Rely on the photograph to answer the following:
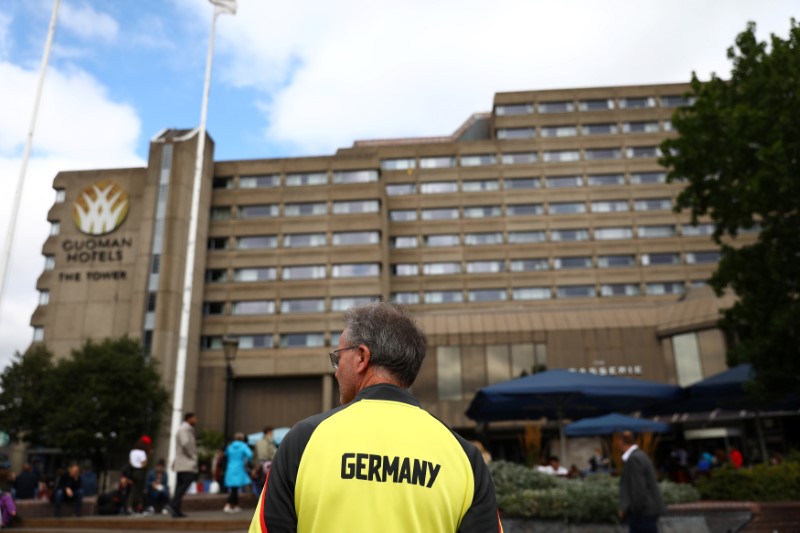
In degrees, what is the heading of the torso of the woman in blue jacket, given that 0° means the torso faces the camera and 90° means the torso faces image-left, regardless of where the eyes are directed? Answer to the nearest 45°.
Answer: approximately 180°

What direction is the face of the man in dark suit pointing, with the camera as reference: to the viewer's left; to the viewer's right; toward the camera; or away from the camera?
to the viewer's left

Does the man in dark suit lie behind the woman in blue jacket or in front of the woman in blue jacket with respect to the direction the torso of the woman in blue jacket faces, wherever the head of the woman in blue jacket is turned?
behind

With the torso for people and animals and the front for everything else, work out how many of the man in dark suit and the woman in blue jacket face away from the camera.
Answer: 1

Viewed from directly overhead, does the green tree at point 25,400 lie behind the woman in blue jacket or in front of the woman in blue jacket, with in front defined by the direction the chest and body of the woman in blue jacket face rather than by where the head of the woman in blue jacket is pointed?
in front

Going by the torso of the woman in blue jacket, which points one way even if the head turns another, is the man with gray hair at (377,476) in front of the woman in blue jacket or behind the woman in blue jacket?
behind

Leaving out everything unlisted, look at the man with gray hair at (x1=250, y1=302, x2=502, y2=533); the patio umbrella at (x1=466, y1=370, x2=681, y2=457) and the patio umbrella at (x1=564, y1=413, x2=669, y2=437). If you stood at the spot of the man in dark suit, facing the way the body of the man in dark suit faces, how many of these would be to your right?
2

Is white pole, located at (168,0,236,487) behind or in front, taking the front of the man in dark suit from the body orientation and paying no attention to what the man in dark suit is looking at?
in front

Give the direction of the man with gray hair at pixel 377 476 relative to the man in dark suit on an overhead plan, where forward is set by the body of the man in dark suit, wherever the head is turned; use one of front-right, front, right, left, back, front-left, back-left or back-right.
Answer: left

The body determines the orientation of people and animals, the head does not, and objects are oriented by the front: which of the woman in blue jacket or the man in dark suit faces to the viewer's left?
the man in dark suit

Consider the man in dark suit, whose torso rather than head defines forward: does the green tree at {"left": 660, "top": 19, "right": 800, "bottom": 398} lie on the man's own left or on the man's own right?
on the man's own right

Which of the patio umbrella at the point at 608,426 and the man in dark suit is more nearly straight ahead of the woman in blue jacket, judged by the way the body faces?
the patio umbrella

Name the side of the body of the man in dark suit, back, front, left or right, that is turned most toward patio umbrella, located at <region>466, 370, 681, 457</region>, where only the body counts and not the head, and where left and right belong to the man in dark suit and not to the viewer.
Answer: right

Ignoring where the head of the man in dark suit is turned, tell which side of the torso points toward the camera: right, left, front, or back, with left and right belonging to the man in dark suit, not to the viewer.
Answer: left
